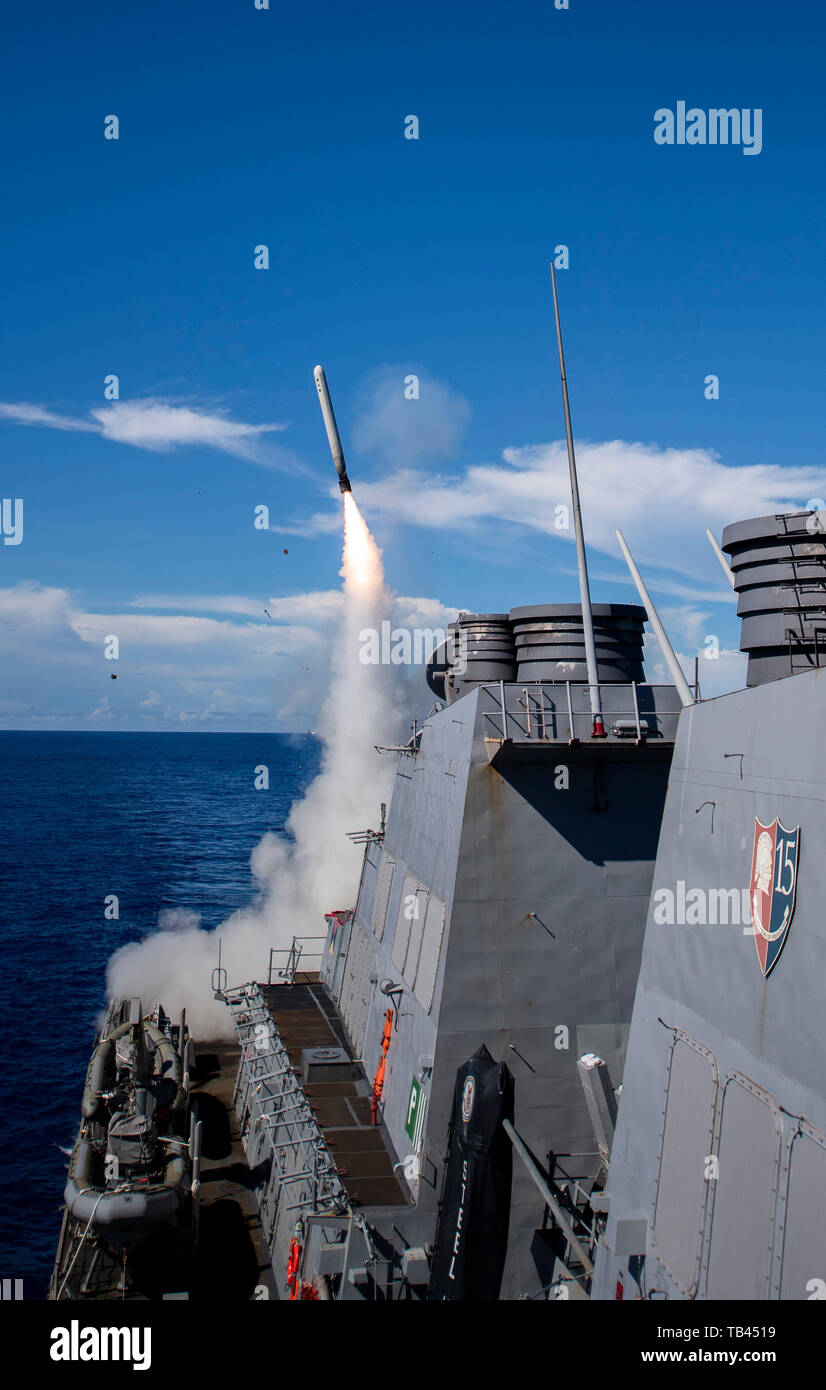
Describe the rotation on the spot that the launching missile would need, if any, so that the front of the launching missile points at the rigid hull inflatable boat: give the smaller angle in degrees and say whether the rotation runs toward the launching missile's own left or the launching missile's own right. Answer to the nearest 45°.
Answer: approximately 90° to the launching missile's own left

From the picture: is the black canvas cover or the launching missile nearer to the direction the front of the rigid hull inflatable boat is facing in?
the black canvas cover

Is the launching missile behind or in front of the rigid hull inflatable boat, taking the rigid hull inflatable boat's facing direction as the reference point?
behind

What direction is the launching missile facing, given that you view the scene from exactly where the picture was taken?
facing to the left of the viewer
